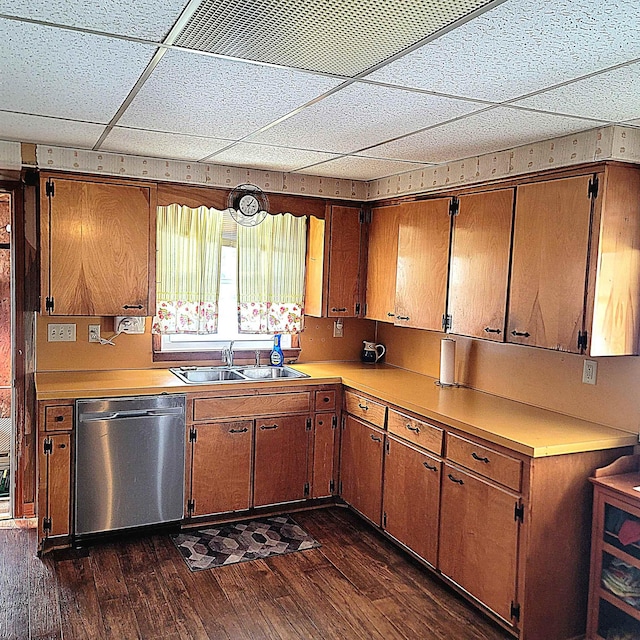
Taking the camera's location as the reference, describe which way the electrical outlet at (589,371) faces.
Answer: facing the viewer and to the left of the viewer

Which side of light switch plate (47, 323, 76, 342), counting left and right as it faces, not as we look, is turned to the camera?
front

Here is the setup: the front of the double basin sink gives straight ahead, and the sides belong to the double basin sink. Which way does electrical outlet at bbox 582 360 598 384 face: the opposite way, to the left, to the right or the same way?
to the right

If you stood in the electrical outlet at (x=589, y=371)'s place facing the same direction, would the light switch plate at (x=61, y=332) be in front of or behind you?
in front

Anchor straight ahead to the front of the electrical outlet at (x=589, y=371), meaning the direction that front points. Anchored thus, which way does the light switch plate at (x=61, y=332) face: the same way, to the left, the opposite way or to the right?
to the left

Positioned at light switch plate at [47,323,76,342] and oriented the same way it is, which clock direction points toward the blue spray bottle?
The blue spray bottle is roughly at 9 o'clock from the light switch plate.

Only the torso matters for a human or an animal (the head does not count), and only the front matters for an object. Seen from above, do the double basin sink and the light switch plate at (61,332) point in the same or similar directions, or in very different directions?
same or similar directions

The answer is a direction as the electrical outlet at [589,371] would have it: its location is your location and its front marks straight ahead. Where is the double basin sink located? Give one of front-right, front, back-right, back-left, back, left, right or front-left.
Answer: front-right

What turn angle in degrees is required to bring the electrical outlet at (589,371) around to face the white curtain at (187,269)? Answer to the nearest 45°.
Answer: approximately 45° to its right

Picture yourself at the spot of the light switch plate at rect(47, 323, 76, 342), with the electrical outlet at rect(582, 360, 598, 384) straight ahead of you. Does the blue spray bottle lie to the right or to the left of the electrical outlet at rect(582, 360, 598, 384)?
left

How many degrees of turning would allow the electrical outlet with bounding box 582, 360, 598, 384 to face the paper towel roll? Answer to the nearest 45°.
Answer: approximately 90° to its right

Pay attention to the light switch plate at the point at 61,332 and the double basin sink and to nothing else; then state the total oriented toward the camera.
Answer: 2

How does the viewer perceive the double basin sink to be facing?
facing the viewer

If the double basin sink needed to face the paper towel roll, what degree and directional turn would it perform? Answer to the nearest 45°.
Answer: approximately 90° to its left

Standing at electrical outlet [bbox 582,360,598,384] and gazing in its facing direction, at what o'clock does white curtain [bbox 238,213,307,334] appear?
The white curtain is roughly at 2 o'clock from the electrical outlet.

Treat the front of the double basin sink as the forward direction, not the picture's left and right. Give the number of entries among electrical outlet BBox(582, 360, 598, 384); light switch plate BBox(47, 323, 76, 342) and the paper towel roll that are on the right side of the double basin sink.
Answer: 1

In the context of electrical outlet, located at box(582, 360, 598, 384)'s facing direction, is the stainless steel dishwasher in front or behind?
in front
